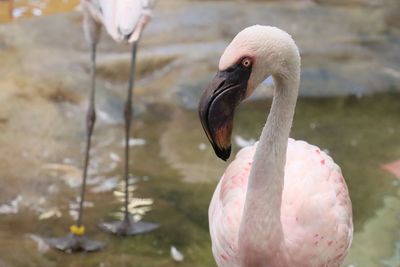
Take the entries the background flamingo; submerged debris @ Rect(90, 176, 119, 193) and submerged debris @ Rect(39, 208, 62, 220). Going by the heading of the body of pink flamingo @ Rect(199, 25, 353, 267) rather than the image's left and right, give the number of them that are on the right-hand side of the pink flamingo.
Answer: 3

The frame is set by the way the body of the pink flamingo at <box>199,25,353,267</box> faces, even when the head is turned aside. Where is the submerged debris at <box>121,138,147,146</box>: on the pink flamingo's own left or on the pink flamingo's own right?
on the pink flamingo's own right

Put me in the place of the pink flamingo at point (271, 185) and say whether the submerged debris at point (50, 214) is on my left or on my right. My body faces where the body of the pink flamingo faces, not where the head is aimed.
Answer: on my right

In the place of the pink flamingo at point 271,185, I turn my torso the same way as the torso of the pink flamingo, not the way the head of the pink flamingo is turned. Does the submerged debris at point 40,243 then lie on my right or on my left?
on my right
